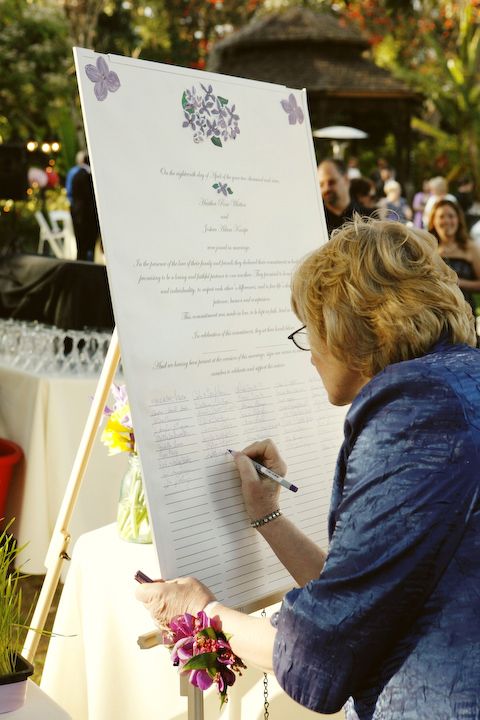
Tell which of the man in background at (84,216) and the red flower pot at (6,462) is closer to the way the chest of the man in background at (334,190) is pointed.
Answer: the red flower pot

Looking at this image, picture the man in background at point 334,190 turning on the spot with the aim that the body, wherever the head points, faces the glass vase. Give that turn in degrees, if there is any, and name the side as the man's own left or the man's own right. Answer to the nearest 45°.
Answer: approximately 45° to the man's own left

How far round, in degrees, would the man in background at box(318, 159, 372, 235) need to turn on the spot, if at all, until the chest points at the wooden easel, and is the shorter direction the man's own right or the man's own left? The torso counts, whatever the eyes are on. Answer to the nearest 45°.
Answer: approximately 45° to the man's own left

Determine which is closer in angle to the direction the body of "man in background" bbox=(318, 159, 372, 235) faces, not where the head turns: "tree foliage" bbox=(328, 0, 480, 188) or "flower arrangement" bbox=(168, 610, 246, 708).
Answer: the flower arrangement

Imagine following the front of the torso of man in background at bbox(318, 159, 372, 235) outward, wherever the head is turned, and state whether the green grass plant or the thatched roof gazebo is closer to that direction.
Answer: the green grass plant

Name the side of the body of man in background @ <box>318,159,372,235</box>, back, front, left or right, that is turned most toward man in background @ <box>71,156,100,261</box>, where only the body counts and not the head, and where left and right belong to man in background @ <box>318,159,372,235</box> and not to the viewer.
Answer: right

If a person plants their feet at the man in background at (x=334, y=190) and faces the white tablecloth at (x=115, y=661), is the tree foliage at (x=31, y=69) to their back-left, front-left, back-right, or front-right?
back-right

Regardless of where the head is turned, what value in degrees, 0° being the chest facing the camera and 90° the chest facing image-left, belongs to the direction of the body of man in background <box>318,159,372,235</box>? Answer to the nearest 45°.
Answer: approximately 45°

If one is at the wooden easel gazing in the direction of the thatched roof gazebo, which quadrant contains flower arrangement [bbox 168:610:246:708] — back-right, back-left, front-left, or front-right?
back-right

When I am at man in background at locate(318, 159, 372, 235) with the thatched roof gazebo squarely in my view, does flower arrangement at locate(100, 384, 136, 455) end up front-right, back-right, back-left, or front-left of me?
back-left

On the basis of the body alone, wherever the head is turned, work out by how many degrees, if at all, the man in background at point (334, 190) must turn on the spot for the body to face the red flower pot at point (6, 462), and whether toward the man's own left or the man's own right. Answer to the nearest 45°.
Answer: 0° — they already face it
